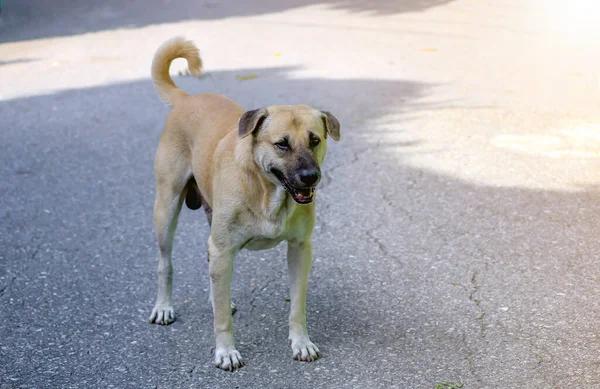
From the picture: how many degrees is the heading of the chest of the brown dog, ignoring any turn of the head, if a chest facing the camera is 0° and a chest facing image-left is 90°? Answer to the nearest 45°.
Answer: approximately 315°

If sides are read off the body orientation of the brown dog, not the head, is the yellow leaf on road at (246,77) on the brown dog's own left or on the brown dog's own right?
on the brown dog's own left
